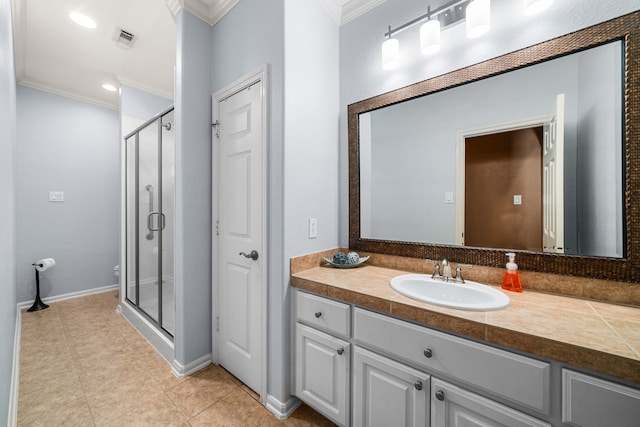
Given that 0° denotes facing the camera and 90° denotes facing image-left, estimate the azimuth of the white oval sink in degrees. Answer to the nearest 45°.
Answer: approximately 45°

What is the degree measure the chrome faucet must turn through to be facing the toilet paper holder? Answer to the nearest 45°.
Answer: approximately 45° to its right

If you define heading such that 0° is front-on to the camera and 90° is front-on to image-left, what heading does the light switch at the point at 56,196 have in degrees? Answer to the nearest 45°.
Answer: approximately 0°

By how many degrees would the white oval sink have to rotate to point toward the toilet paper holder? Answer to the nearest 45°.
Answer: approximately 45° to its right
